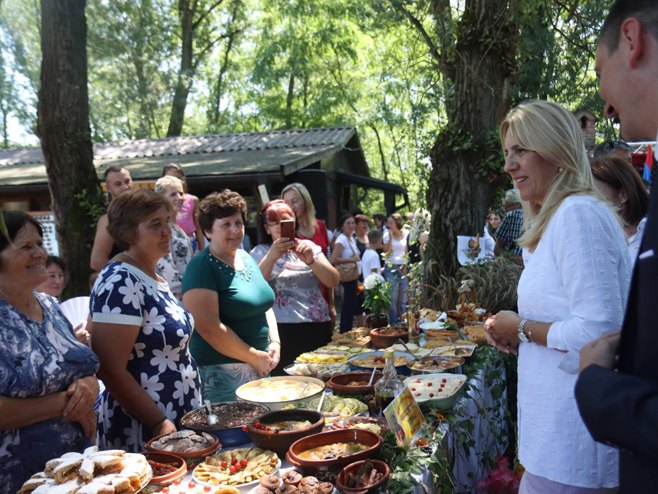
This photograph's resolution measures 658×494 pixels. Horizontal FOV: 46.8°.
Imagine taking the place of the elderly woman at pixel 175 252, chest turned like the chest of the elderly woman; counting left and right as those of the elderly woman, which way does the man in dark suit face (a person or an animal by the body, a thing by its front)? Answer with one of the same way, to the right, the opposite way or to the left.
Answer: the opposite way

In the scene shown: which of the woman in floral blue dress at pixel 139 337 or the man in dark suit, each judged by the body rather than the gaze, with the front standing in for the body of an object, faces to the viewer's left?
the man in dark suit

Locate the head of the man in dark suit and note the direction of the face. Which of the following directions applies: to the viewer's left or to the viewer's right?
to the viewer's left

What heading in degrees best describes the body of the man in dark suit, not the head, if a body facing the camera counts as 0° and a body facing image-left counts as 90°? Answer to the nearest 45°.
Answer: approximately 90°

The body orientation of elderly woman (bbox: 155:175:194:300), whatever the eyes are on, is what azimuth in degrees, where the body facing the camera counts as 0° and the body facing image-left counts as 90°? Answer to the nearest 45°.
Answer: approximately 315°

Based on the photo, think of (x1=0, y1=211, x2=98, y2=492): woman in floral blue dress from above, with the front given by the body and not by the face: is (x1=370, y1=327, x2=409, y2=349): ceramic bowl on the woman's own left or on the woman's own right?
on the woman's own left

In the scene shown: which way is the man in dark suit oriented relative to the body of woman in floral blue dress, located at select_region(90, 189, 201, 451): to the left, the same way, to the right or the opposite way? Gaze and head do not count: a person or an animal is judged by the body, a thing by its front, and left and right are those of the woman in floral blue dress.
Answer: the opposite way

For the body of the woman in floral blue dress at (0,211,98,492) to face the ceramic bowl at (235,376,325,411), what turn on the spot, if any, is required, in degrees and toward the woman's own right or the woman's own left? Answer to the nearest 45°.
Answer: approximately 45° to the woman's own left

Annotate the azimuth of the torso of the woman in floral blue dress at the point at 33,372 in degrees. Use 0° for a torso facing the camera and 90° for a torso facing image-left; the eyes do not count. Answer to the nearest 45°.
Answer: approximately 315°

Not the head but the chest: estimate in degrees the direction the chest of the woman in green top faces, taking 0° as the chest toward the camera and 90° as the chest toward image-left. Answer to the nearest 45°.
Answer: approximately 315°

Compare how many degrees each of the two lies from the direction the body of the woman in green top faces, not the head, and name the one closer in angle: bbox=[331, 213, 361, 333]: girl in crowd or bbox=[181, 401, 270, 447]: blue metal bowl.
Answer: the blue metal bowl

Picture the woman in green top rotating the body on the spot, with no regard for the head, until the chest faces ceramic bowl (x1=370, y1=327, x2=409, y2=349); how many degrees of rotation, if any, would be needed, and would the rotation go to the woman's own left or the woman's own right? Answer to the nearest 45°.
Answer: approximately 90° to the woman's own left
